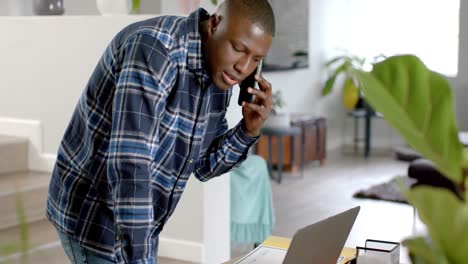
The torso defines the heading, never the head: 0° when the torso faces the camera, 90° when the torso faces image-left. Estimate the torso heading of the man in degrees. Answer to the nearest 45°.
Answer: approximately 315°

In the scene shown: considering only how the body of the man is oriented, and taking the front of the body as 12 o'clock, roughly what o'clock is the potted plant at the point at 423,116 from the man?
The potted plant is roughly at 1 o'clock from the man.

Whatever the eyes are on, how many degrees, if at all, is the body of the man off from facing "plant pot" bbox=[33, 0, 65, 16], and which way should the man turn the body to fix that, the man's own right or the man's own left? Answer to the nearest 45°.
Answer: approximately 135° to the man's own left

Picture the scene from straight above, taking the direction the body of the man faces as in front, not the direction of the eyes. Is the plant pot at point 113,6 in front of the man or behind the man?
behind

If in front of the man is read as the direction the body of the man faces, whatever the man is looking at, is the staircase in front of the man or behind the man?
behind

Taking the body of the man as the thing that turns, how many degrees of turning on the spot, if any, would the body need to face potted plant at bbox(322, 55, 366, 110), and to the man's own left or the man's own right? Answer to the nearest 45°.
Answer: approximately 135° to the man's own left

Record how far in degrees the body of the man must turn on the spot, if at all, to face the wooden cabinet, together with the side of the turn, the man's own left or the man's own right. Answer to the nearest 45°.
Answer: approximately 135° to the man's own left
